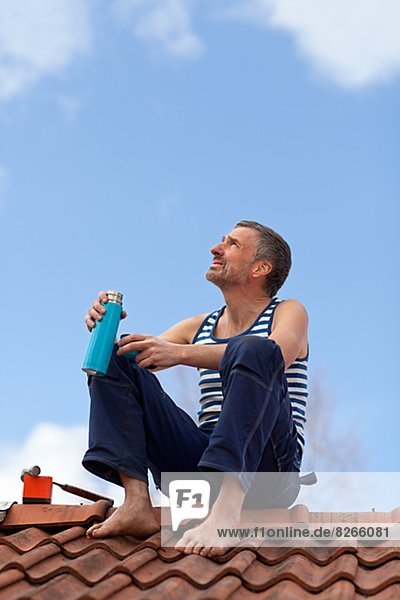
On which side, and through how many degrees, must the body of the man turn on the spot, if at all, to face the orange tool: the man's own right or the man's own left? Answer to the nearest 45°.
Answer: approximately 90° to the man's own right

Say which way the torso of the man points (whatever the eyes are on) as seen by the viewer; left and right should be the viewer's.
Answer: facing the viewer and to the left of the viewer
